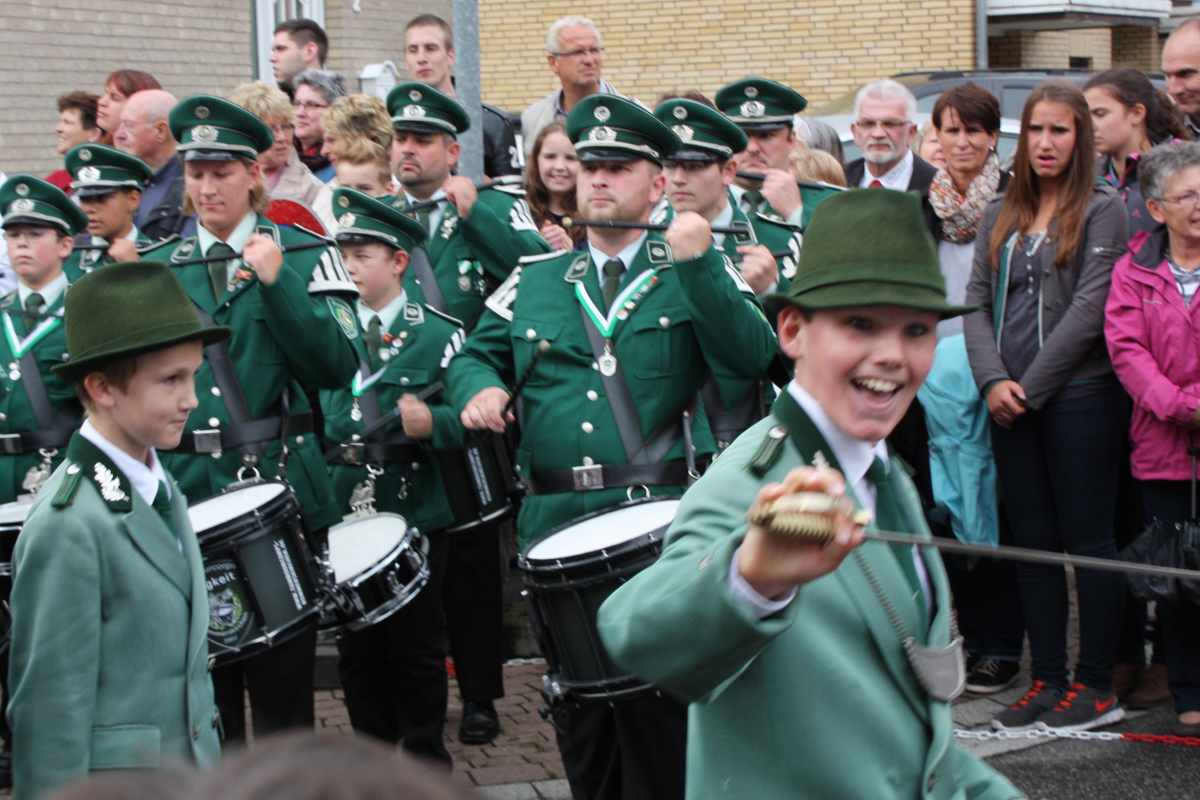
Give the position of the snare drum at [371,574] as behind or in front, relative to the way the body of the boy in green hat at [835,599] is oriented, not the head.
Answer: behind

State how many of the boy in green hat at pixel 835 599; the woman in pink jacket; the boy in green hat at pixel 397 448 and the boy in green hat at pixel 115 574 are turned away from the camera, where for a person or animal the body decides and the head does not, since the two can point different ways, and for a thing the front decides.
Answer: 0

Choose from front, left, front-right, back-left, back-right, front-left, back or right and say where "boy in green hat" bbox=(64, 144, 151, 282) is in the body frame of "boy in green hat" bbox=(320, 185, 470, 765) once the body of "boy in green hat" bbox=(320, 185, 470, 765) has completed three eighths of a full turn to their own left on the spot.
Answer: back-left

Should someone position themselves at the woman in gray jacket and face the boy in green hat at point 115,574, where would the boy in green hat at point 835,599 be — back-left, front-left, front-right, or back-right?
front-left

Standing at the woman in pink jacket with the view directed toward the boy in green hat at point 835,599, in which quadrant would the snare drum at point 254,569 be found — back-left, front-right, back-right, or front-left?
front-right

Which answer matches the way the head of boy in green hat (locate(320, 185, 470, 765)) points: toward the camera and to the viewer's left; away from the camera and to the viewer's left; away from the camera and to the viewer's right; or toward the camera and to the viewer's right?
toward the camera and to the viewer's left

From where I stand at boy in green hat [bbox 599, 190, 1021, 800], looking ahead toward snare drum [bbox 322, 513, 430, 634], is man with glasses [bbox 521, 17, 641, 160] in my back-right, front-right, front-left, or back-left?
front-right

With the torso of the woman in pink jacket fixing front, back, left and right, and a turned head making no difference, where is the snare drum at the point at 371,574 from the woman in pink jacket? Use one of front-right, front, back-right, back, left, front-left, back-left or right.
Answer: right

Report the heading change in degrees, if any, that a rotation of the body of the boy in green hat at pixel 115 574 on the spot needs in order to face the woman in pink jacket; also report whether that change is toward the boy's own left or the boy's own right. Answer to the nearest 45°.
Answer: approximately 45° to the boy's own left

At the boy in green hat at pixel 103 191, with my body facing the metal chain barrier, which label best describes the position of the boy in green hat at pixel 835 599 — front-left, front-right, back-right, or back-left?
front-right

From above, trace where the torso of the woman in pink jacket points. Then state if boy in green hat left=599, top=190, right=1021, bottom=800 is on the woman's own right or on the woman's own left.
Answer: on the woman's own right

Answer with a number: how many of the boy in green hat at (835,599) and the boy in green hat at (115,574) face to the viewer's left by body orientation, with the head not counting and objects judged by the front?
0

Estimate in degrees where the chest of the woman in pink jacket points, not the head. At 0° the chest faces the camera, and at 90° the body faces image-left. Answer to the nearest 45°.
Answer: approximately 315°

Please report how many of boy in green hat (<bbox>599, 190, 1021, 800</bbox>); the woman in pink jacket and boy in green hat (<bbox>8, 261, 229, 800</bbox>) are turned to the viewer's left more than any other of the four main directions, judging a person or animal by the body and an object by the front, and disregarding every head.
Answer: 0

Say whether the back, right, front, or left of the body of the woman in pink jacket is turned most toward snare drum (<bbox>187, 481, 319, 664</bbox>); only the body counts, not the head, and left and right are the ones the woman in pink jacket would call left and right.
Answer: right

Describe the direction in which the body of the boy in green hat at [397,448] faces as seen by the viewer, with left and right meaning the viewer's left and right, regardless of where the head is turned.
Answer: facing the viewer and to the left of the viewer
